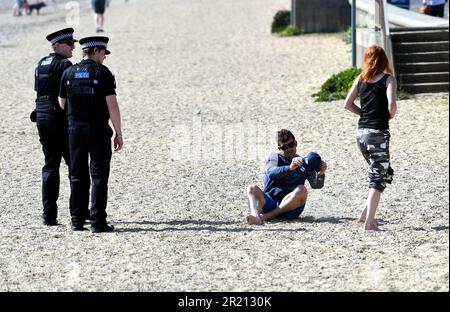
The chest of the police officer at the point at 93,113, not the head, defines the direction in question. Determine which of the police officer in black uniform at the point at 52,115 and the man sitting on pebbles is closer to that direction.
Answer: the man sitting on pebbles

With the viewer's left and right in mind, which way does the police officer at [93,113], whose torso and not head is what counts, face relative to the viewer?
facing away from the viewer and to the right of the viewer

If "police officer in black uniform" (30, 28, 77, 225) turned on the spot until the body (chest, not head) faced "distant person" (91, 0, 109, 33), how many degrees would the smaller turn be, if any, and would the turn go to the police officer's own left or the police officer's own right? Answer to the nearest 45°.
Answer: approximately 45° to the police officer's own left

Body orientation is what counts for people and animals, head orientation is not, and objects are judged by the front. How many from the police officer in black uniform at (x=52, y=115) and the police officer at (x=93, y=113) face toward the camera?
0

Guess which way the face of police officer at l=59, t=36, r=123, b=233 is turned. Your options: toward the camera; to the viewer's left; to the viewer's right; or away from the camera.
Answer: to the viewer's right

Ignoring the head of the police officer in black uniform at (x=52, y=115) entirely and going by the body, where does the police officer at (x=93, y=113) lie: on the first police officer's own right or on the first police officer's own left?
on the first police officer's own right

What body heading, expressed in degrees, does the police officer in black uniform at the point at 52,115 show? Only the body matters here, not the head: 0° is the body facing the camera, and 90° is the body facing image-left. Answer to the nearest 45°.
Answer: approximately 225°
